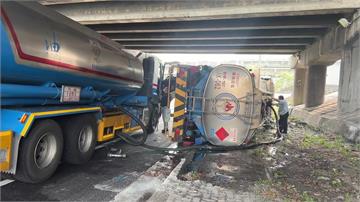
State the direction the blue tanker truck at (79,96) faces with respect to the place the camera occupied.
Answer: facing away from the viewer and to the right of the viewer
